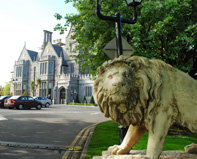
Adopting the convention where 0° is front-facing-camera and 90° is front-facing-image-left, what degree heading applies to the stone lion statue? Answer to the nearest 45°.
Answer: approximately 45°

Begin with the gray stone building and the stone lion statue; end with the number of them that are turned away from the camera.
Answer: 0

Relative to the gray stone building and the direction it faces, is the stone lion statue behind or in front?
in front

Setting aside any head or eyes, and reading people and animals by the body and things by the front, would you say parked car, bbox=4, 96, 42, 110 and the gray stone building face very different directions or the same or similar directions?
very different directions

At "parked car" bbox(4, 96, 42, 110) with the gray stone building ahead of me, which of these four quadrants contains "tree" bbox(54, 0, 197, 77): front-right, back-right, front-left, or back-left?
back-right

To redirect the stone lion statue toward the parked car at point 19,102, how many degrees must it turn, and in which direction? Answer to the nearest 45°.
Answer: approximately 90° to its right

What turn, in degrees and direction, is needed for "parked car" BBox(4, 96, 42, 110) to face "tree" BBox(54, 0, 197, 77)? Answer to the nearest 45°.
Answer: approximately 135° to its right
